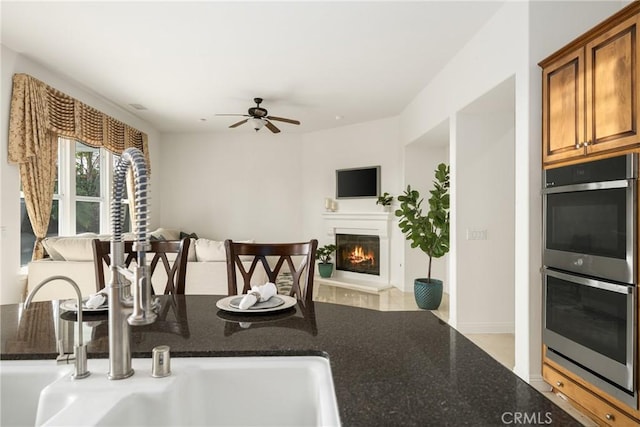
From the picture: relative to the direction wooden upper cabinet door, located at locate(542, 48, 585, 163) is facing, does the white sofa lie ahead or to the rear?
ahead

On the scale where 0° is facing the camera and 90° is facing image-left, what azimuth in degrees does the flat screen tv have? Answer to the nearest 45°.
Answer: approximately 45°

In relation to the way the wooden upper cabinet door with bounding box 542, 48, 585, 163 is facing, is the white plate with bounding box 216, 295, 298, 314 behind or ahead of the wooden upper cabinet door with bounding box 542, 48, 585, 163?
ahead

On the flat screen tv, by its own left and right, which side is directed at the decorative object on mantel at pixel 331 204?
right

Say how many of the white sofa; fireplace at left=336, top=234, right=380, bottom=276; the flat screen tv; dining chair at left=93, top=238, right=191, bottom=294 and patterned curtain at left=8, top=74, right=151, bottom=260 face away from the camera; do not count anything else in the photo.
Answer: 1

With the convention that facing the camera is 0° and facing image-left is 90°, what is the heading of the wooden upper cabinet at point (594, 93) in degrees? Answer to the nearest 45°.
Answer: approximately 45°

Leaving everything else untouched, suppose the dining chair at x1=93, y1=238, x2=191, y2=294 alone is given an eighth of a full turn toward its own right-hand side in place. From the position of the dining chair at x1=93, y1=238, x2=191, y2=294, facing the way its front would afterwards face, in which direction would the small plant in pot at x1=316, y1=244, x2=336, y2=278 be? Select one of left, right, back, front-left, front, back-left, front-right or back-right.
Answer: back

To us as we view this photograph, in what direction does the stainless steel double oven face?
facing the viewer and to the left of the viewer

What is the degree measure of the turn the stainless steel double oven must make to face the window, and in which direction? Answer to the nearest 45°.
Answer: approximately 45° to its right

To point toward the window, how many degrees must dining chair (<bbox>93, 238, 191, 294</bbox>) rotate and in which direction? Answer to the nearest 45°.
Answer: approximately 180°

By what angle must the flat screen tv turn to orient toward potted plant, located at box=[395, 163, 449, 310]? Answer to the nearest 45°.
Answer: approximately 90° to its left

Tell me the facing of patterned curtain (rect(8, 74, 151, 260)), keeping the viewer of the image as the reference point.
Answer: facing the viewer and to the right of the viewer

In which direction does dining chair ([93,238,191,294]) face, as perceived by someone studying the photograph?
facing the viewer
